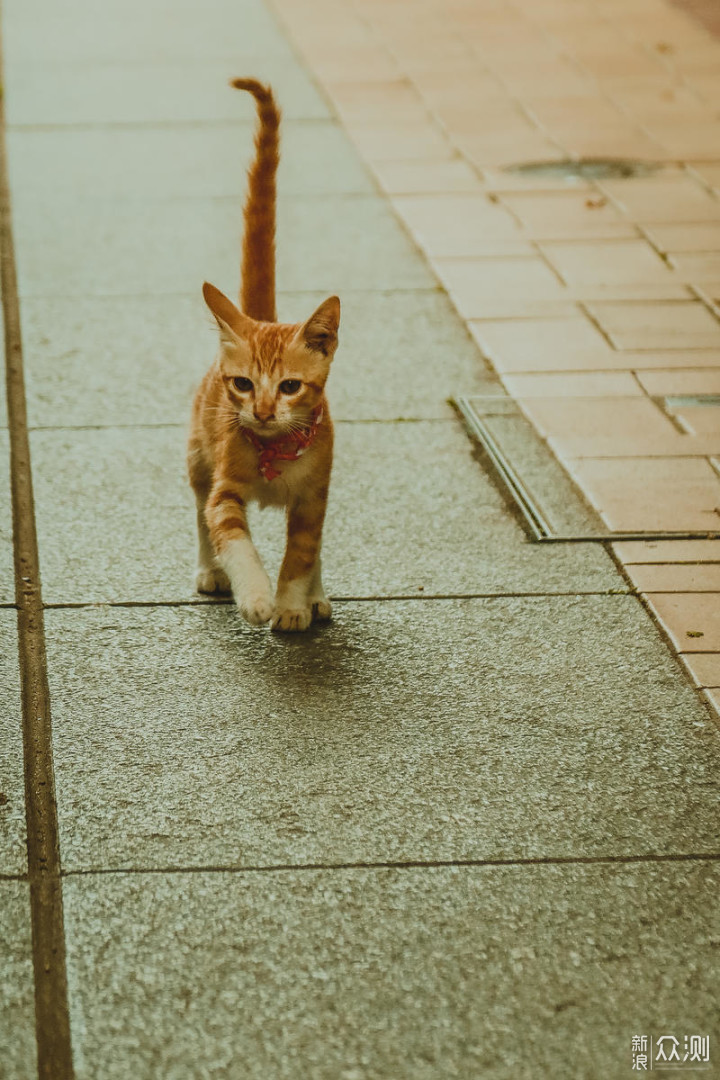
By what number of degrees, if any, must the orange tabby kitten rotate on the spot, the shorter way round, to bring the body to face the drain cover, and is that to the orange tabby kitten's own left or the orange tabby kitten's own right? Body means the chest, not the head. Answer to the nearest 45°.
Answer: approximately 135° to the orange tabby kitten's own left

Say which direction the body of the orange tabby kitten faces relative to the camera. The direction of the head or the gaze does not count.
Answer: toward the camera
